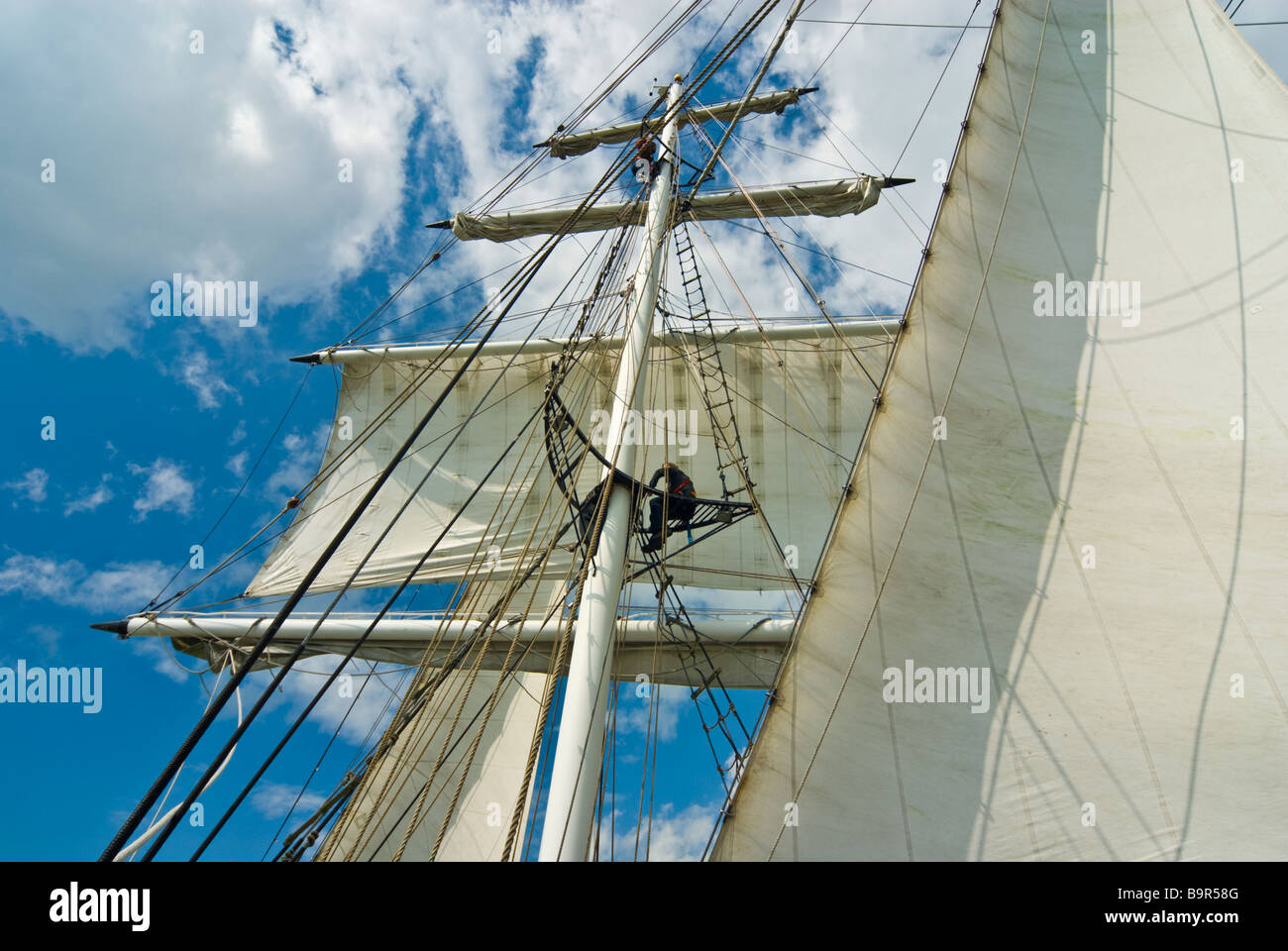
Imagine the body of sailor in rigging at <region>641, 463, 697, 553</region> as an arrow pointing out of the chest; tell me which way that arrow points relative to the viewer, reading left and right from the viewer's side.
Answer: facing to the left of the viewer
